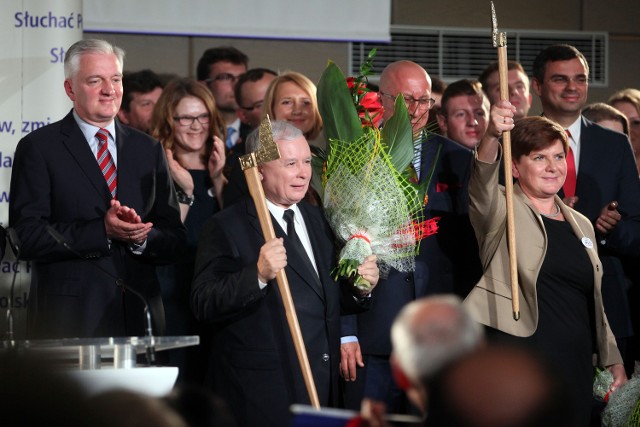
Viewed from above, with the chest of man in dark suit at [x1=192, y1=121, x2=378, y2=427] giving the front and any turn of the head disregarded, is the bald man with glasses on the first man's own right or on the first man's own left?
on the first man's own left

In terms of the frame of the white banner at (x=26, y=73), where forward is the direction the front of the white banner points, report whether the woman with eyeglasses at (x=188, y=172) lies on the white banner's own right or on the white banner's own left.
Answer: on the white banner's own left

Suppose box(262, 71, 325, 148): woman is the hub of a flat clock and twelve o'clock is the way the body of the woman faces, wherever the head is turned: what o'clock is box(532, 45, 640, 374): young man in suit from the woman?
The young man in suit is roughly at 9 o'clock from the woman.

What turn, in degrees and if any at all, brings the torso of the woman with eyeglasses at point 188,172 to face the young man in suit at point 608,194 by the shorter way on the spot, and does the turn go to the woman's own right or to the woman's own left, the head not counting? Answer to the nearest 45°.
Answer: approximately 90° to the woman's own left

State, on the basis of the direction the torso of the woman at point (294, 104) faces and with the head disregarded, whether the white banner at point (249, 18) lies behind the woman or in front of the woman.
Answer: behind

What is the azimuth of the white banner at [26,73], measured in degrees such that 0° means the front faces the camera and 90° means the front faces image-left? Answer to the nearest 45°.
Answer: approximately 0°

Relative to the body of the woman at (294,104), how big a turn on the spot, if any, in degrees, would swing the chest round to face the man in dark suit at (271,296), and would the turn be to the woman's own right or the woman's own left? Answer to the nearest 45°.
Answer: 0° — they already face them

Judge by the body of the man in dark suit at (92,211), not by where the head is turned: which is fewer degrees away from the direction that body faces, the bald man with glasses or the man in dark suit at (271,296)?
the man in dark suit

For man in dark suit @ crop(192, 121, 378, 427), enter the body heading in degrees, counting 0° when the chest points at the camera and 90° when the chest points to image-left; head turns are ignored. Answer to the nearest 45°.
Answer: approximately 315°

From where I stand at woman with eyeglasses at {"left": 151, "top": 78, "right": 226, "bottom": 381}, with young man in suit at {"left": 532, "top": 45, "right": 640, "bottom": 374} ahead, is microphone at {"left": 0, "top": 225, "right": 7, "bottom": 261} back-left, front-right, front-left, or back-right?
back-right

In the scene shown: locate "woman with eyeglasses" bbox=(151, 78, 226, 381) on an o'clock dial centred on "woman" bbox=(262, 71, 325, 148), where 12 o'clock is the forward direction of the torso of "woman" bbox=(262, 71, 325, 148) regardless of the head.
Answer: "woman with eyeglasses" bbox=(151, 78, 226, 381) is roughly at 3 o'clock from "woman" bbox=(262, 71, 325, 148).
